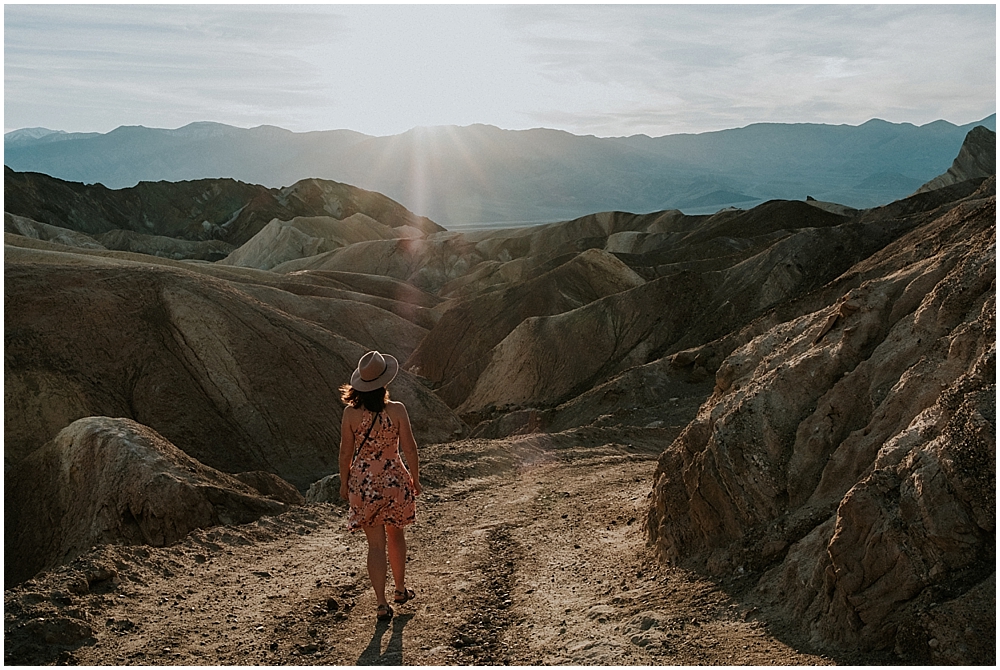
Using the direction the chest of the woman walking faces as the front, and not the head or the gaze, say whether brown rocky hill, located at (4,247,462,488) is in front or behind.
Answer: in front

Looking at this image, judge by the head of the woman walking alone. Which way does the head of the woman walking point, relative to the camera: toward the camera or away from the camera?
away from the camera

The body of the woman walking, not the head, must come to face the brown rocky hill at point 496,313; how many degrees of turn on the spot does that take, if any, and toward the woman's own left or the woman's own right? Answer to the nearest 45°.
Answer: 0° — they already face it

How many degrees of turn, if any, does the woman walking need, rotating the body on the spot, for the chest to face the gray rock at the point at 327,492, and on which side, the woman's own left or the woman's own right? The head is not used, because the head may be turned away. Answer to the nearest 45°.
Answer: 0° — they already face it

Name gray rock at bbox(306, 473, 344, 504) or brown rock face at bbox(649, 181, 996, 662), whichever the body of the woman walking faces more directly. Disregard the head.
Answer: the gray rock

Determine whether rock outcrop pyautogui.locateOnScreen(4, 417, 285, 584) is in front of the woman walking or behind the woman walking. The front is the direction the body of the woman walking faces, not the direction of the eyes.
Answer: in front

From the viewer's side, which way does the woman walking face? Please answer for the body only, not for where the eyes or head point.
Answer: away from the camera

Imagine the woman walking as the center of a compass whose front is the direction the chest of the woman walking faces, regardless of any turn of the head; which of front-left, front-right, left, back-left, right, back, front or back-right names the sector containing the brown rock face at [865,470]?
right
